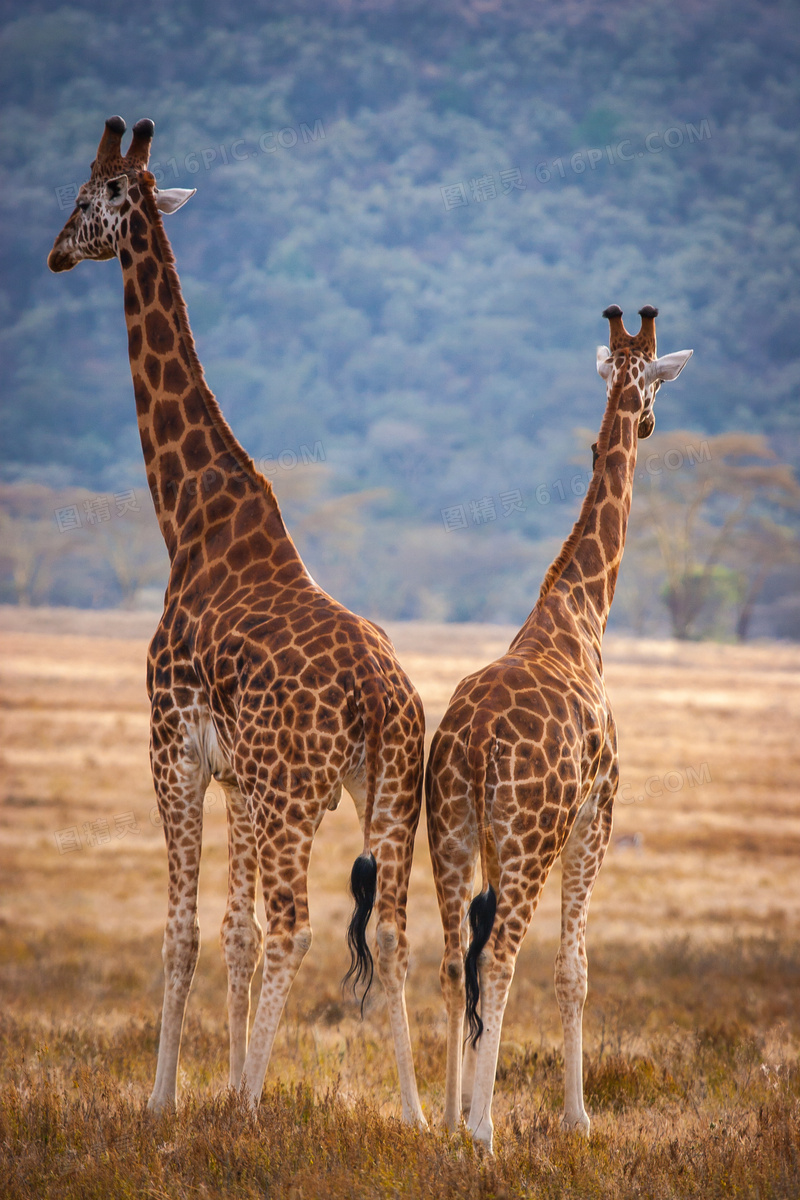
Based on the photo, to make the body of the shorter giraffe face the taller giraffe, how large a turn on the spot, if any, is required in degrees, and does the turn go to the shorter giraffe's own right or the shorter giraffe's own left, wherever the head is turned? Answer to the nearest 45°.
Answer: approximately 135° to the shorter giraffe's own left

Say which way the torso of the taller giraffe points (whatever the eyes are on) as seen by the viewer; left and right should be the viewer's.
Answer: facing away from the viewer and to the left of the viewer

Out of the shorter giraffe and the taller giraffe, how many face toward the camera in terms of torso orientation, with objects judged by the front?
0

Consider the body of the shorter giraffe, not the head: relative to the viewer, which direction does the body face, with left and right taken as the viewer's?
facing away from the viewer and to the right of the viewer
